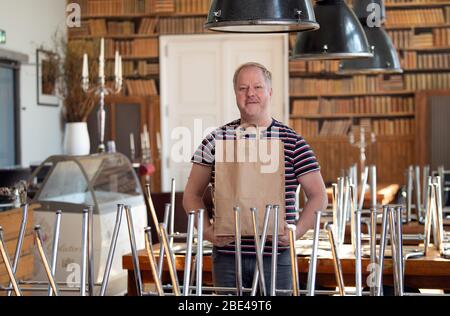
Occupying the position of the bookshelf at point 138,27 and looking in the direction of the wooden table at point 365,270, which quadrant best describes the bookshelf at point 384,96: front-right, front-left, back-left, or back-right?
front-left

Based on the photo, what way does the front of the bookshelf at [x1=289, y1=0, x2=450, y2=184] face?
toward the camera

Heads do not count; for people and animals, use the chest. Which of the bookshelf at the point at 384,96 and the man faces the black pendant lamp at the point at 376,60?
the bookshelf

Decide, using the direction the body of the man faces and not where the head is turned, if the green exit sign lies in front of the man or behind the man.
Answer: behind

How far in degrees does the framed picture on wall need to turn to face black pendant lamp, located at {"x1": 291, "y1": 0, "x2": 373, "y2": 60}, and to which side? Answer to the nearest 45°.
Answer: approximately 45° to its right

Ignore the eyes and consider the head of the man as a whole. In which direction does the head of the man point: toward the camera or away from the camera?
toward the camera

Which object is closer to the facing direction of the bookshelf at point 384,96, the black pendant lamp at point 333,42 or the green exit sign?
the black pendant lamp

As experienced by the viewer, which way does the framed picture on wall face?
facing the viewer and to the right of the viewer

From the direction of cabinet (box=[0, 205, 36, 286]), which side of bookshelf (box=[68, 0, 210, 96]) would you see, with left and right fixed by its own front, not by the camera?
front

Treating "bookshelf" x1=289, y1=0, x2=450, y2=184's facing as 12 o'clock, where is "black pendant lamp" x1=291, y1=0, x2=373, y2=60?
The black pendant lamp is roughly at 12 o'clock from the bookshelf.

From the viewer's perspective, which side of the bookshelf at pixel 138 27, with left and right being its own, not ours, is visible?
front

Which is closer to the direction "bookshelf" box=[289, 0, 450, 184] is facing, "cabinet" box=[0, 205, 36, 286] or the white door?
the cabinet

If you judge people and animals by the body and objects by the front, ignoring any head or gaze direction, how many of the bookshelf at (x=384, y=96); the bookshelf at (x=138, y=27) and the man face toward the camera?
3

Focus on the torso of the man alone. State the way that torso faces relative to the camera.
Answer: toward the camera

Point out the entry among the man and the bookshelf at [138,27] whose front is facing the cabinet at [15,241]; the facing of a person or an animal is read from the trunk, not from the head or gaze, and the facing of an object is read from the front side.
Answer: the bookshelf

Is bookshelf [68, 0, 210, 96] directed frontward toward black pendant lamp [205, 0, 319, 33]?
yes

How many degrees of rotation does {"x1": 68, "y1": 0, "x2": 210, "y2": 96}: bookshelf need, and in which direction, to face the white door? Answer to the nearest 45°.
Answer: approximately 90° to its left
